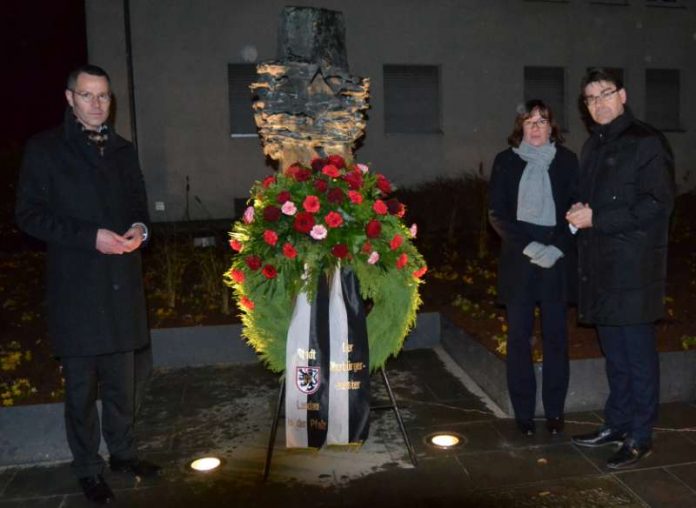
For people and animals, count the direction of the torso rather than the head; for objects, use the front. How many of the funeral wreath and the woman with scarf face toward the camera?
2

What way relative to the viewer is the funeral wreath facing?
toward the camera

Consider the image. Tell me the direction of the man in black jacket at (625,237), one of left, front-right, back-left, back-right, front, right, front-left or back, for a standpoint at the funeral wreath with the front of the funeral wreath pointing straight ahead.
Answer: left

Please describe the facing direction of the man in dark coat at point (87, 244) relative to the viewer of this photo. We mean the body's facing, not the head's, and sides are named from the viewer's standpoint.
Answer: facing the viewer and to the right of the viewer

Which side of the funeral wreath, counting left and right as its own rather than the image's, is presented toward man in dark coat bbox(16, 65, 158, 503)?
right

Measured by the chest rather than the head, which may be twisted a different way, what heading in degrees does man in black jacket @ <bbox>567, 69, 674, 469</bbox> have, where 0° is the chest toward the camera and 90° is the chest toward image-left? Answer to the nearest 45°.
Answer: approximately 45°

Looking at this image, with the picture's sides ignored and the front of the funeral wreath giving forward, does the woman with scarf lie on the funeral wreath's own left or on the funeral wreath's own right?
on the funeral wreath's own left

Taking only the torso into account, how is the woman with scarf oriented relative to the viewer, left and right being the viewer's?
facing the viewer
